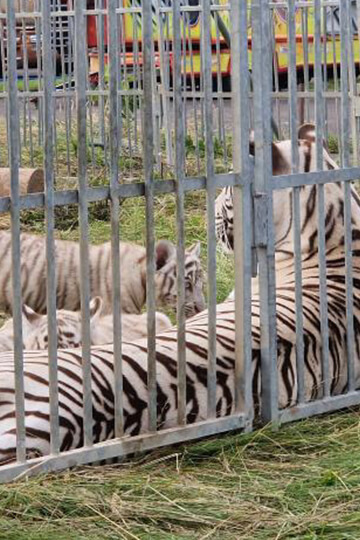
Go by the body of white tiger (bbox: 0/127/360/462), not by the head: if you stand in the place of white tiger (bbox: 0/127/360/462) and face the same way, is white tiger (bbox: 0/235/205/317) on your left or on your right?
on your left

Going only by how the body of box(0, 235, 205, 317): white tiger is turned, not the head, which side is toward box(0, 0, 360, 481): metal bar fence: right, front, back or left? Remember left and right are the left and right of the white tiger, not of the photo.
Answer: right

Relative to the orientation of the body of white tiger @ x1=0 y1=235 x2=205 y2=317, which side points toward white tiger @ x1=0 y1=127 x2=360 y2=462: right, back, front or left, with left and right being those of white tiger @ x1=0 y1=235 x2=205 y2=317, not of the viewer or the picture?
right

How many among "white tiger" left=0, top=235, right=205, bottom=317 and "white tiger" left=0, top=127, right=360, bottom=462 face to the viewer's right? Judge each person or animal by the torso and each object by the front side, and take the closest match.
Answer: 2

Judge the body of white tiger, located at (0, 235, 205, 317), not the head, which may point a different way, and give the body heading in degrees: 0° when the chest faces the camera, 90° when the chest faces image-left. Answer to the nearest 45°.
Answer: approximately 270°

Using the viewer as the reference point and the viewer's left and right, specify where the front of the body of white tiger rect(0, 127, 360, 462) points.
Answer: facing to the right of the viewer
